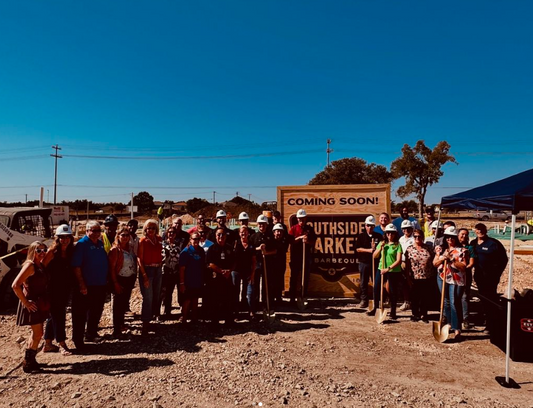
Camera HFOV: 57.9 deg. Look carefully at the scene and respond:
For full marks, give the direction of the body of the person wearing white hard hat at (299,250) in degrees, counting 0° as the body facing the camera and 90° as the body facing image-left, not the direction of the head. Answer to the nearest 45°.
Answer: approximately 0°

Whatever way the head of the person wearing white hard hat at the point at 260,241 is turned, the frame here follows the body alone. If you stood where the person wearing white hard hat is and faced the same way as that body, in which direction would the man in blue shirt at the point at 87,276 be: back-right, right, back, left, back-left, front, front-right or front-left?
front-right

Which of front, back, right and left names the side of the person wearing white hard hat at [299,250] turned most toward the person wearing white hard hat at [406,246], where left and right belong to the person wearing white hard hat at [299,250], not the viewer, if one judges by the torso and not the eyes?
left

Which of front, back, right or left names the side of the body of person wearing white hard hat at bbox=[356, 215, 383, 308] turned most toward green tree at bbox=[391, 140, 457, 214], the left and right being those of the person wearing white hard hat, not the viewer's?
back

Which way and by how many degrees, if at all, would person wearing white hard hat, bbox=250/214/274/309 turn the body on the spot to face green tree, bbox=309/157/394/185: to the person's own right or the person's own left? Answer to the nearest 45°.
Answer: approximately 180°

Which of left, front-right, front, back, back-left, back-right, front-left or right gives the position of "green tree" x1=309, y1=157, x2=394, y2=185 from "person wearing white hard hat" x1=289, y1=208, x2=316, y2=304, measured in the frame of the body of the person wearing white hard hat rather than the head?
back

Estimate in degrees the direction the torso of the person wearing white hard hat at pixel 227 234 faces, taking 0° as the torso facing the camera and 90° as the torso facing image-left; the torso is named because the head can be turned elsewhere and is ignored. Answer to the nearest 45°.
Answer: approximately 0°
